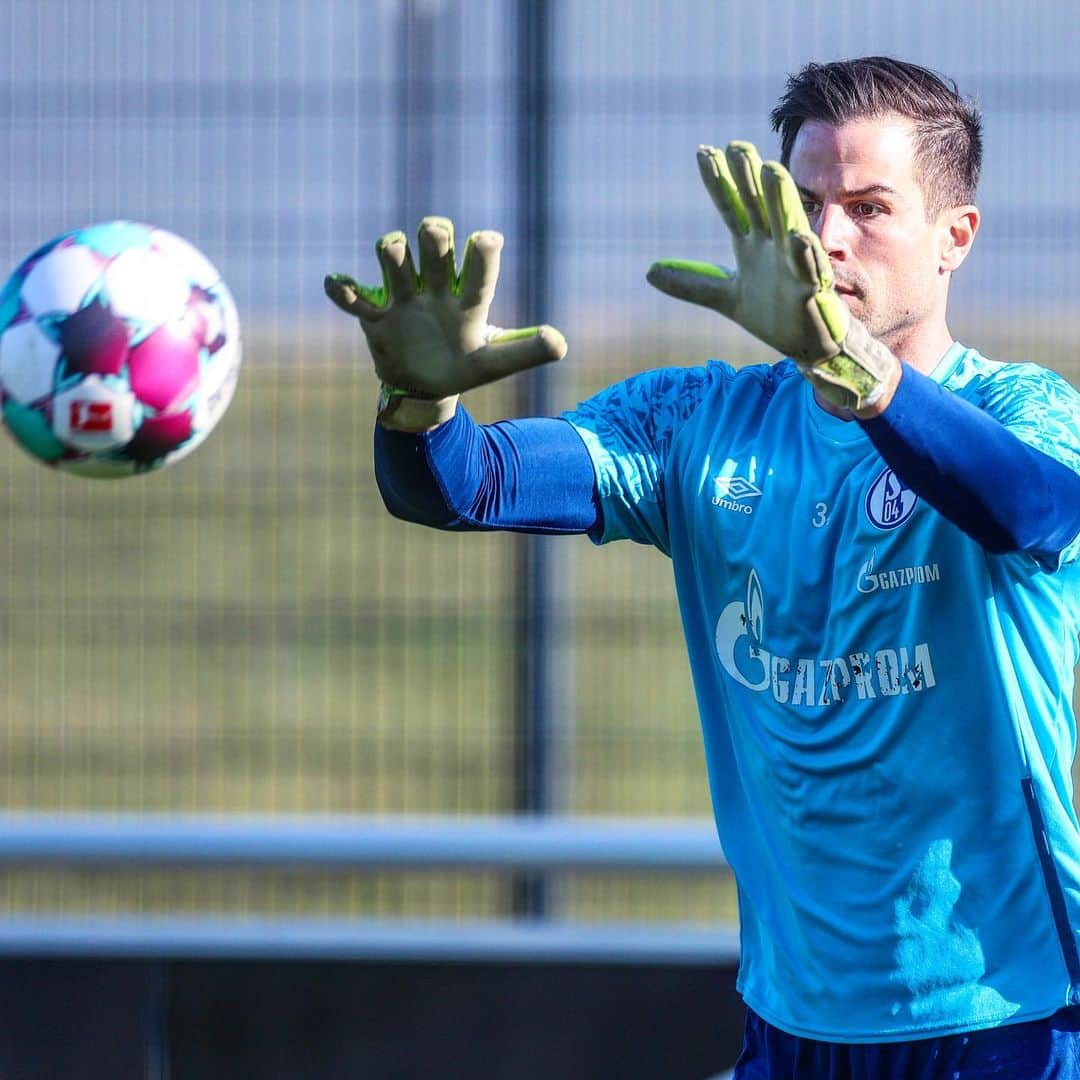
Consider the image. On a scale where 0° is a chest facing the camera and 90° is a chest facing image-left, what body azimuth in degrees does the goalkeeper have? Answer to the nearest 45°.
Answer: approximately 45°

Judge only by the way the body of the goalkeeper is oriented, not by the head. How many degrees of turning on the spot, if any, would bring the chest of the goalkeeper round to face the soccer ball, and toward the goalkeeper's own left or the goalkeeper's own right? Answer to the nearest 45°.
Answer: approximately 90° to the goalkeeper's own right
